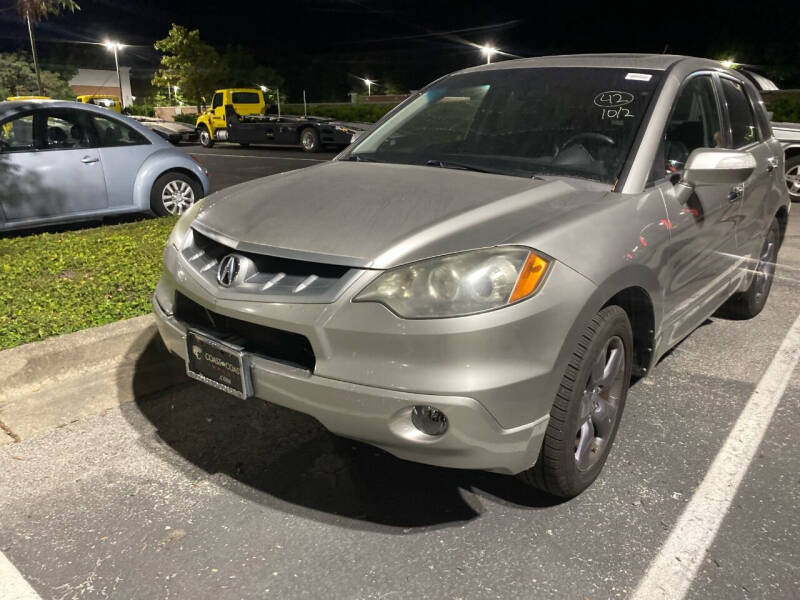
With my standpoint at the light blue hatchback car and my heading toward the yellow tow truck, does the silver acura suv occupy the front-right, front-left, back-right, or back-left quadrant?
back-right

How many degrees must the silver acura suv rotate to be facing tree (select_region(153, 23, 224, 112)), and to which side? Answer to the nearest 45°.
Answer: approximately 90° to its right

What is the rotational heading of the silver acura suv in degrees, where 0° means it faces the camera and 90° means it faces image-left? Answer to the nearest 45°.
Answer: approximately 45°

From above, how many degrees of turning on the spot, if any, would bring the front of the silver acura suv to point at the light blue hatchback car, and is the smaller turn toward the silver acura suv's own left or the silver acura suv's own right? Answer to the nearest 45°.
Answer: approximately 90° to the silver acura suv's own right
